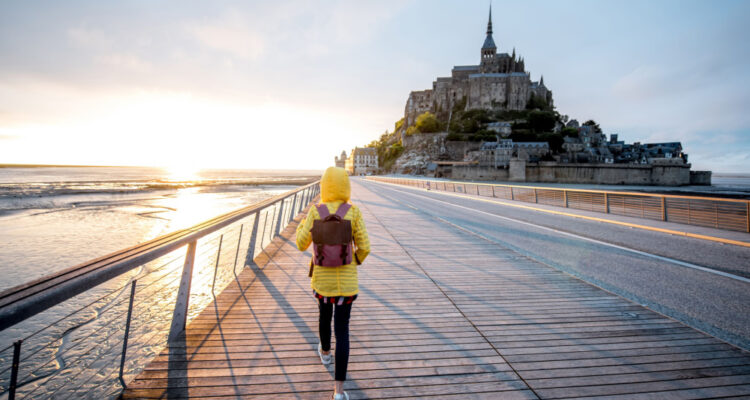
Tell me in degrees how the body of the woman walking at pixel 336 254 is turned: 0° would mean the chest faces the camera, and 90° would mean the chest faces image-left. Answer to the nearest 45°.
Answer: approximately 180°

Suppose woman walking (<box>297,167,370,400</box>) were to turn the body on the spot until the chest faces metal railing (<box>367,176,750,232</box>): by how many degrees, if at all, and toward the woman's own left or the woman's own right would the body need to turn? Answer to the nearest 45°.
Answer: approximately 45° to the woman's own right
